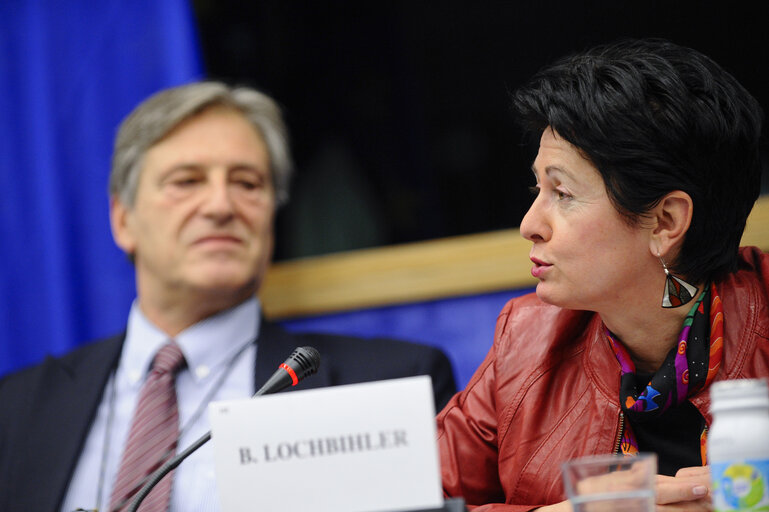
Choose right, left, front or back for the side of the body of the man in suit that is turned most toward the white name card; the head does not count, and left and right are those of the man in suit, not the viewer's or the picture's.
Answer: front

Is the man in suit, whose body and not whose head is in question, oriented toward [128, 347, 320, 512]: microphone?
yes

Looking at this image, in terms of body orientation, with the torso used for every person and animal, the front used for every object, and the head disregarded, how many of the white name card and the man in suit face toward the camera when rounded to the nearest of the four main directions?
2

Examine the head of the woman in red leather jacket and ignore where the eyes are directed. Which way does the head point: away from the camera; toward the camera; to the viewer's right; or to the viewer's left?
to the viewer's left

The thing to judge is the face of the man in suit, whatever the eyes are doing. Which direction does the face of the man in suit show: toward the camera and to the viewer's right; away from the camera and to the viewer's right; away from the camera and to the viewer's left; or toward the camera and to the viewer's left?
toward the camera and to the viewer's right
